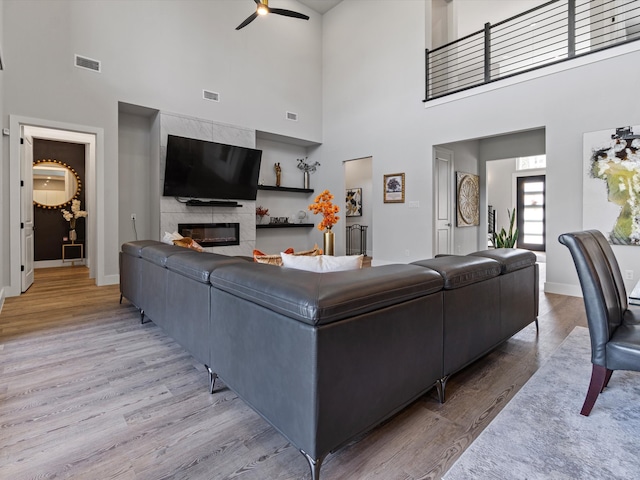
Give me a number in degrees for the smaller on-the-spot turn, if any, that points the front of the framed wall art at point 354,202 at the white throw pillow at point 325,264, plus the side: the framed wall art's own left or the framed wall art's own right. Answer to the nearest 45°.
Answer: approximately 45° to the framed wall art's own left

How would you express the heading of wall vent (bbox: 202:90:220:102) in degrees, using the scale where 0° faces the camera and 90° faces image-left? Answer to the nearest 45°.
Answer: approximately 315°

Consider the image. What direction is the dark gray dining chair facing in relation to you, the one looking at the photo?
facing to the right of the viewer

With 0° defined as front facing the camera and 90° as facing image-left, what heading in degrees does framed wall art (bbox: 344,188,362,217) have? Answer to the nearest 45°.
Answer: approximately 45°

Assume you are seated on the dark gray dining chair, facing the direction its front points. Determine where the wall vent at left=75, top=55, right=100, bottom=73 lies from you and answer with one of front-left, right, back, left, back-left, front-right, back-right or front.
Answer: back

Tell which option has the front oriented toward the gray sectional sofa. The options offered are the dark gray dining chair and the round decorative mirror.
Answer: the round decorative mirror

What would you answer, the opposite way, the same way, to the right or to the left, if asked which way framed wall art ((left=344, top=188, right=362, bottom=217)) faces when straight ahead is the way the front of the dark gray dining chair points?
to the right

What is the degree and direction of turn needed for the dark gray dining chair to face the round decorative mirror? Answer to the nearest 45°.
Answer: approximately 180°

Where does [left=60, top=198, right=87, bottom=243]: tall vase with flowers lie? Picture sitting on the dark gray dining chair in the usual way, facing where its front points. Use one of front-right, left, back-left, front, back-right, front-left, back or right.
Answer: back
